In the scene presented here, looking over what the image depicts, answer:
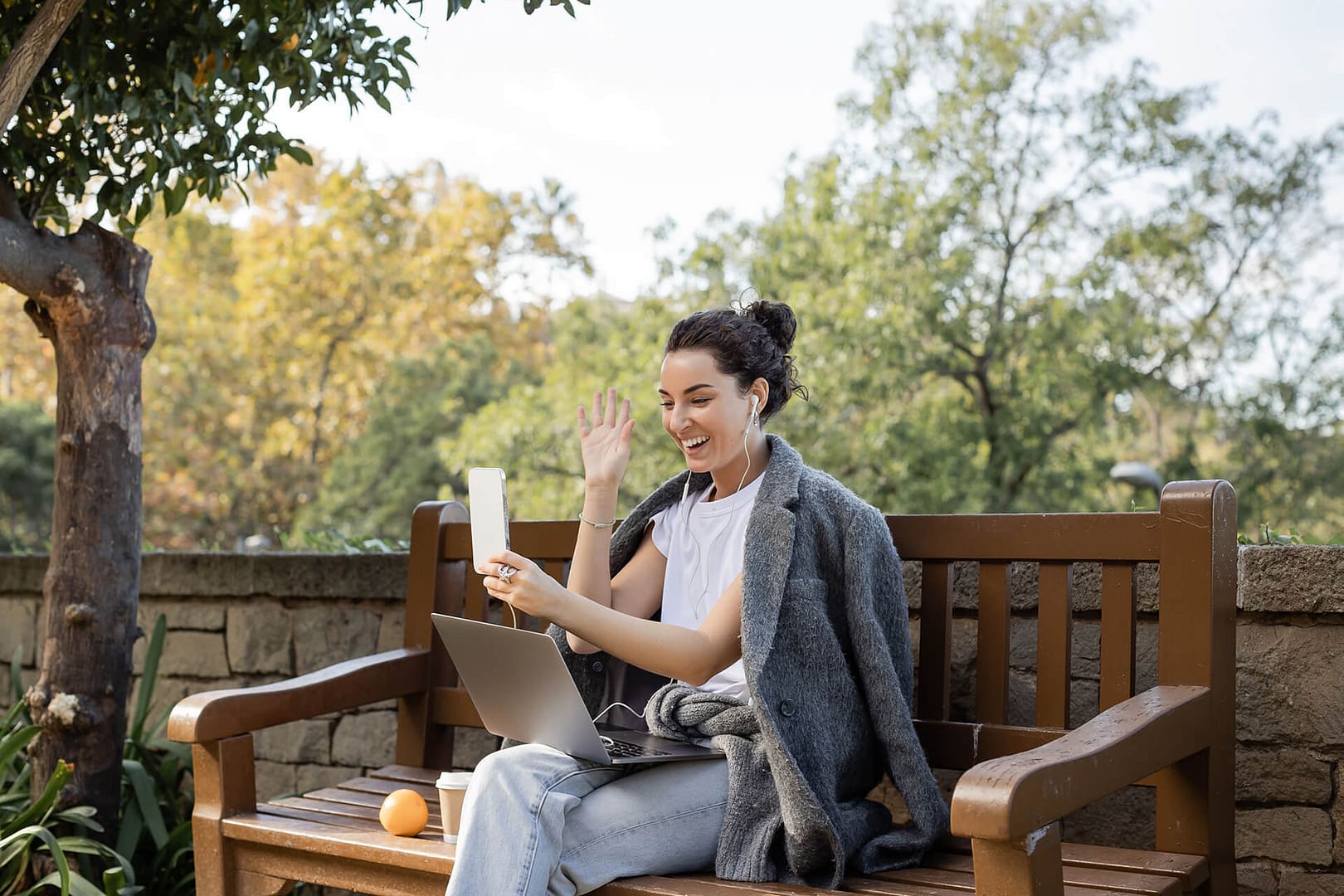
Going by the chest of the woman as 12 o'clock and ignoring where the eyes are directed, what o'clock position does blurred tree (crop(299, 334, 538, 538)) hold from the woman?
The blurred tree is roughly at 4 o'clock from the woman.

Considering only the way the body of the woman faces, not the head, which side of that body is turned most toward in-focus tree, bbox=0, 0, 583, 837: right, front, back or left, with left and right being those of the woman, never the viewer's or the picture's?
right

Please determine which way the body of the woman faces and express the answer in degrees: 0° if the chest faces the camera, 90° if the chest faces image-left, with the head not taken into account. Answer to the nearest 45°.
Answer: approximately 45°

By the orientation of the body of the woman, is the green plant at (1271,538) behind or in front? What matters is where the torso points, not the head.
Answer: behind

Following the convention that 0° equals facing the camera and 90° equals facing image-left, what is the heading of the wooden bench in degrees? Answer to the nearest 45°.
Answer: approximately 45°

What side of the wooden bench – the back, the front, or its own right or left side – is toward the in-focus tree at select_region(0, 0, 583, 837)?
right

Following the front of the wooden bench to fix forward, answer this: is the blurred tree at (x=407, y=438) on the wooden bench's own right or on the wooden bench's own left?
on the wooden bench's own right
